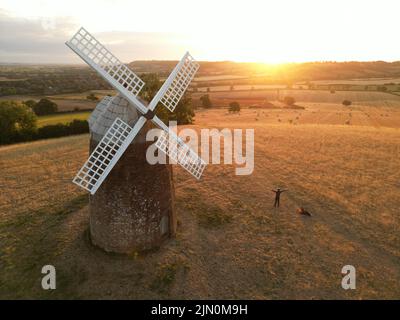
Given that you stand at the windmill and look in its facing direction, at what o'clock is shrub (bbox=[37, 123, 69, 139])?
The shrub is roughly at 7 o'clock from the windmill.

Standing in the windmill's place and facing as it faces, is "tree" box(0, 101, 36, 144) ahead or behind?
behind

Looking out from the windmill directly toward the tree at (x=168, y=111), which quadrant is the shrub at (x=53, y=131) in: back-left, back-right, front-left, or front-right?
front-left

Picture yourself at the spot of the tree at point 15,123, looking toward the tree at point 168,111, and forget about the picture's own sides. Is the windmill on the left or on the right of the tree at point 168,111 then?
right

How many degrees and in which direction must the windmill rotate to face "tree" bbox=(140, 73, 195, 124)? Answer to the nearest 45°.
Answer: approximately 135° to its left

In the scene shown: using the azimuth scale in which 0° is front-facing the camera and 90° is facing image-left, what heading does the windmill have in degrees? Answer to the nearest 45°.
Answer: approximately 315°
